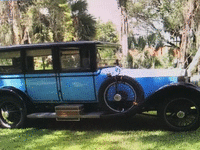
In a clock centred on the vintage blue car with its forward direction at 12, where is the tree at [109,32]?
The tree is roughly at 9 o'clock from the vintage blue car.

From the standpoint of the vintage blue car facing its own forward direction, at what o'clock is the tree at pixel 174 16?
The tree is roughly at 10 o'clock from the vintage blue car.

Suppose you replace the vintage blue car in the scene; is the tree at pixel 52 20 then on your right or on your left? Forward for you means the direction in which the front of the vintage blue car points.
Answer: on your left

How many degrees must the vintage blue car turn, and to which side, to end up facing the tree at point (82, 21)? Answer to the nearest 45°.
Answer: approximately 90° to its left

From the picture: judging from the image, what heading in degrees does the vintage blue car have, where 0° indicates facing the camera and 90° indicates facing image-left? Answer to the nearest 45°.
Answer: approximately 270°
